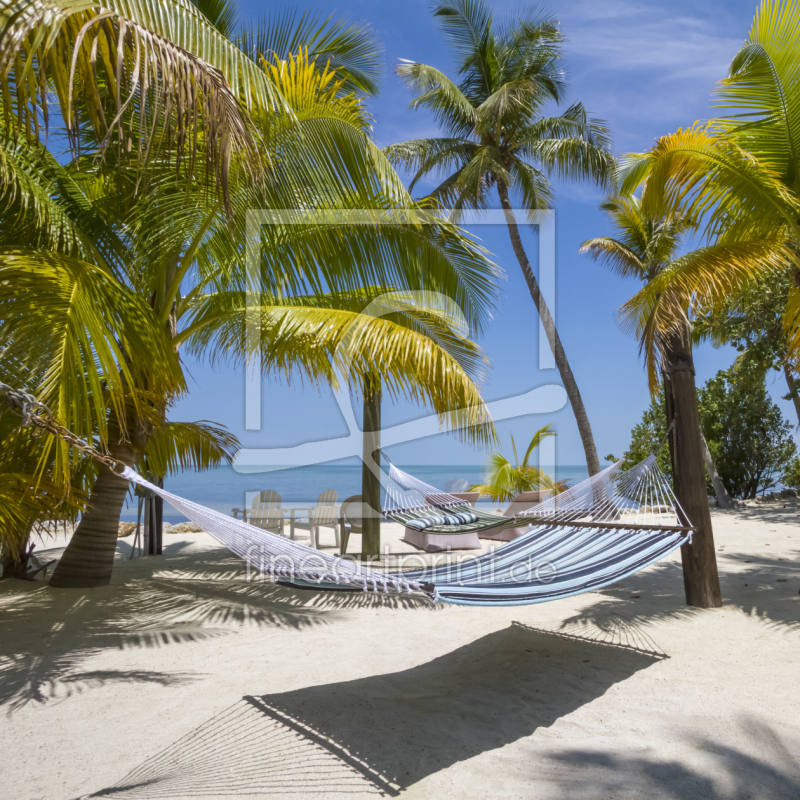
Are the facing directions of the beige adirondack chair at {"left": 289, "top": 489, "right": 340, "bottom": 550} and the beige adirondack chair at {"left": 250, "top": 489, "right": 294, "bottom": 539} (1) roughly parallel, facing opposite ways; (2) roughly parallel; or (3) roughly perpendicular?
roughly parallel

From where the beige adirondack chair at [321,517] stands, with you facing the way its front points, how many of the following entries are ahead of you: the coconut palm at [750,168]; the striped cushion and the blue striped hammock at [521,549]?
0

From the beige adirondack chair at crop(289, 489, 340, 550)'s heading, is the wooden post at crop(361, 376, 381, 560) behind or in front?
behind

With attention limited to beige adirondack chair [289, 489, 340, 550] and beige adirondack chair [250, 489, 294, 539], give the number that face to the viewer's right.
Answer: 0

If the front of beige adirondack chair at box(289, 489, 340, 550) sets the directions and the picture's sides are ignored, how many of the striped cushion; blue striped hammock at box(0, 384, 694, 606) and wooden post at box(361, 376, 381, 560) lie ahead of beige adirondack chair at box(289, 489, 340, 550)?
0

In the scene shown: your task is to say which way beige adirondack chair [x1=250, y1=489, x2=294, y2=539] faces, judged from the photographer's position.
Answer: facing away from the viewer and to the left of the viewer

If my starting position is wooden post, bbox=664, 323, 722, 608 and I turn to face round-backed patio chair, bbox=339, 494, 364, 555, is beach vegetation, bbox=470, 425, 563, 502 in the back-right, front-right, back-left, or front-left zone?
front-right

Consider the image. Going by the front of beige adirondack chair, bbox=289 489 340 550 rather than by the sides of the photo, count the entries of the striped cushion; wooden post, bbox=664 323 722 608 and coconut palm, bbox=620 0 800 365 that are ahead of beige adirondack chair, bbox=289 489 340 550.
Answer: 0

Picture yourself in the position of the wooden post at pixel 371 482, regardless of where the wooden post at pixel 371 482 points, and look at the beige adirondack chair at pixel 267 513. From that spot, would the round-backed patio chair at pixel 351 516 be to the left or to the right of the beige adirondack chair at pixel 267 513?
right

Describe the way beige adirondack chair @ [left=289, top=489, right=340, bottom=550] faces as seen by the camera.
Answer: facing away from the viewer and to the left of the viewer

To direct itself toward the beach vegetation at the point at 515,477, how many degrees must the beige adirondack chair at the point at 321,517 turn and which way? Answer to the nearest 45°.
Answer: approximately 90° to its right
